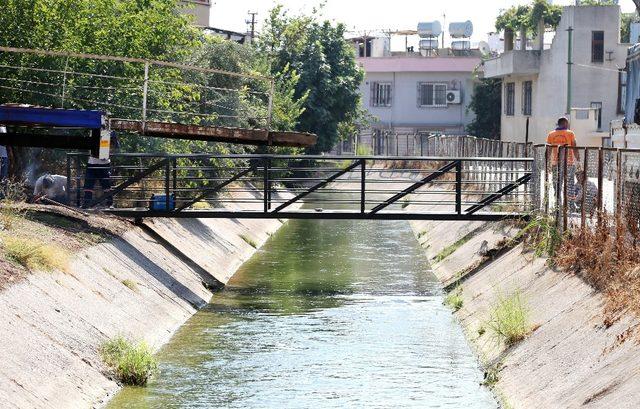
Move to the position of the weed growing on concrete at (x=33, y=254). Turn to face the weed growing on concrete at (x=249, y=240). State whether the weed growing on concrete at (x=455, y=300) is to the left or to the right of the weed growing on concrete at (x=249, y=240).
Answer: right

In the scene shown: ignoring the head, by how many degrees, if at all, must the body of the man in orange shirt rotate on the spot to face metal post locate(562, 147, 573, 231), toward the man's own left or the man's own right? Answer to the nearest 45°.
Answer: approximately 180°

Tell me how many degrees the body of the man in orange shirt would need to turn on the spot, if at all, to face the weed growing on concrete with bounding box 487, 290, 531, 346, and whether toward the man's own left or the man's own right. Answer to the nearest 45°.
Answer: approximately 180°

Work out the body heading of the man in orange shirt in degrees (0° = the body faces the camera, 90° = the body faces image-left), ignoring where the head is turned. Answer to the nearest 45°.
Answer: approximately 180°

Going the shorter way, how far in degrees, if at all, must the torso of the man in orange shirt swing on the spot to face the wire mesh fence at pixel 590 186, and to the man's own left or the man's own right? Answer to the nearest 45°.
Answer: approximately 180°

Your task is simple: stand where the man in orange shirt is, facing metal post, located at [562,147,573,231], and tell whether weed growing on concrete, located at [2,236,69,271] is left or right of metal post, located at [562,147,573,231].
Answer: right

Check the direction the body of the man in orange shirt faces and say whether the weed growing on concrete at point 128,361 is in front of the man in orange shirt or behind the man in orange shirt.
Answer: behind

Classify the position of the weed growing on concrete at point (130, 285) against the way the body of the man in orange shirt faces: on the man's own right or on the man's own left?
on the man's own left
